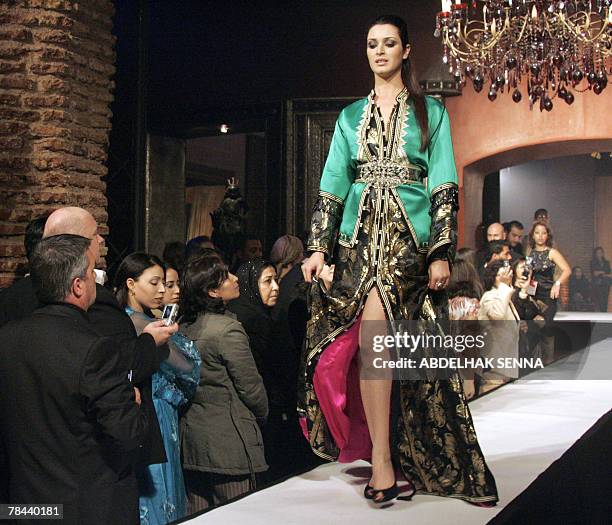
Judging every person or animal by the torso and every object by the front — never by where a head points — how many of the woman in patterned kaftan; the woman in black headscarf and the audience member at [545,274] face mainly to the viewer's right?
1

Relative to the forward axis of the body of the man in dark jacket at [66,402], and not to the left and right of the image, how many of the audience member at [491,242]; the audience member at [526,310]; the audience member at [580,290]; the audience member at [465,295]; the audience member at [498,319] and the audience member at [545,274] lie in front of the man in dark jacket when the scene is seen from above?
6

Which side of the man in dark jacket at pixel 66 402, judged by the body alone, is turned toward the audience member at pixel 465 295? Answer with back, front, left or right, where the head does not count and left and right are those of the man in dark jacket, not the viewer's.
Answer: front

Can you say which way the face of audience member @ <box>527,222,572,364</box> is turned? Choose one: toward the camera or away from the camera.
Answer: toward the camera

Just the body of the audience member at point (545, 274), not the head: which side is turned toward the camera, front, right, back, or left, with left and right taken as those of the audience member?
front

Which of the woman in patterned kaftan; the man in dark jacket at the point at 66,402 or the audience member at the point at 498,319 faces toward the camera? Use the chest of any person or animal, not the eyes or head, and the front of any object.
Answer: the woman in patterned kaftan

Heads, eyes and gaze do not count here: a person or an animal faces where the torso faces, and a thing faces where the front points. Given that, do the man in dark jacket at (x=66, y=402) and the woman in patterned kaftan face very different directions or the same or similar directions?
very different directions

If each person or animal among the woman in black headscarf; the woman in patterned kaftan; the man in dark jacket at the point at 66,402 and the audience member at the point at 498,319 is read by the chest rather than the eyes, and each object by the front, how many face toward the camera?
1

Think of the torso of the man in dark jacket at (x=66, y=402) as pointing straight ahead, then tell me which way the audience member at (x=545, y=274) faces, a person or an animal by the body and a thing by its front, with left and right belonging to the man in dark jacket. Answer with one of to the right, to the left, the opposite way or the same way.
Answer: the opposite way

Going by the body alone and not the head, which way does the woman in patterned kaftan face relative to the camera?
toward the camera

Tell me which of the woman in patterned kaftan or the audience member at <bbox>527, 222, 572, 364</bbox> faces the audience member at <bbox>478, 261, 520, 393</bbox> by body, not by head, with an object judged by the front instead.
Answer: the audience member at <bbox>527, 222, 572, 364</bbox>

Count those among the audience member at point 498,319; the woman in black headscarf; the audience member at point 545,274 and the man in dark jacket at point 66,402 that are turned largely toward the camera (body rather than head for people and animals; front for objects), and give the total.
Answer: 1
